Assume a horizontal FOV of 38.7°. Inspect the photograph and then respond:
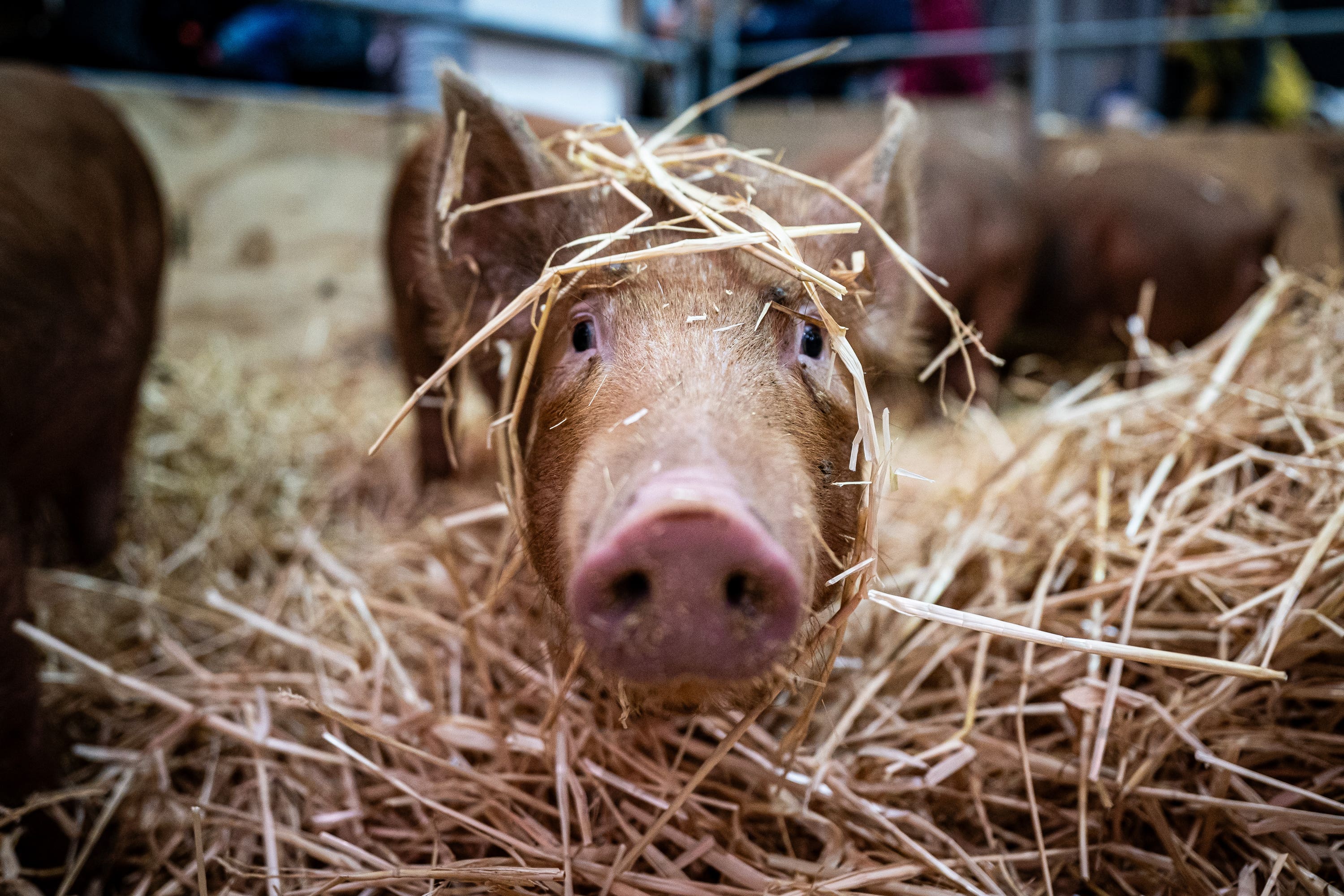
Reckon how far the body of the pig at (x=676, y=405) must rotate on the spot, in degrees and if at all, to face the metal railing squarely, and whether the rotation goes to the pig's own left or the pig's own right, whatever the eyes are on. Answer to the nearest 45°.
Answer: approximately 180°

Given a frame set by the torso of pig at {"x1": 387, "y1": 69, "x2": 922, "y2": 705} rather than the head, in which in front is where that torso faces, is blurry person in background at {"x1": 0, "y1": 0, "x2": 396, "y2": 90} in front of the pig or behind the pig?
behind

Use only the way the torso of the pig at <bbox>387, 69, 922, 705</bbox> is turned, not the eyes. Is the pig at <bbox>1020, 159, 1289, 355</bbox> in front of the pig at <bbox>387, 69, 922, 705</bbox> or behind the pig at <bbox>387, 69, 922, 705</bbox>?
behind

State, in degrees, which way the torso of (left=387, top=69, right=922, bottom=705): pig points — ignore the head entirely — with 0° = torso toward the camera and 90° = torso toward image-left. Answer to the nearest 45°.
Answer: approximately 0°

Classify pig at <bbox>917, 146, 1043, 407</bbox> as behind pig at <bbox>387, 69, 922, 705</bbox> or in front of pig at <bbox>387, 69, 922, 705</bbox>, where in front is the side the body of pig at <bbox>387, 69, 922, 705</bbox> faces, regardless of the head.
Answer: behind

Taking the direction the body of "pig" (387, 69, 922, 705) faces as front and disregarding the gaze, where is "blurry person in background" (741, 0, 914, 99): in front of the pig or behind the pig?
behind
